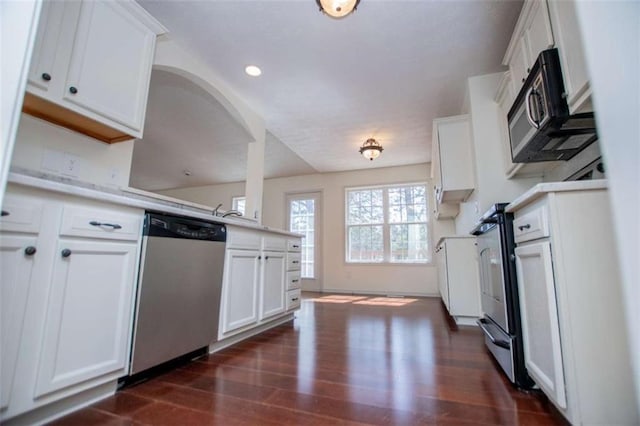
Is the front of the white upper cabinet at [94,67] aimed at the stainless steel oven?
yes

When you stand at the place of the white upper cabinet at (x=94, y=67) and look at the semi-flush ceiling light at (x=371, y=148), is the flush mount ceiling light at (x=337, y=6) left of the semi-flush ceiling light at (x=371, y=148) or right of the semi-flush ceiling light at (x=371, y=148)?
right

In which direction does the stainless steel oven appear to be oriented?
to the viewer's left

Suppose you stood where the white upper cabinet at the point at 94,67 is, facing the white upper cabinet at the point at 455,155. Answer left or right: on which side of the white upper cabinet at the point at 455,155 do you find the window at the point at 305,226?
left

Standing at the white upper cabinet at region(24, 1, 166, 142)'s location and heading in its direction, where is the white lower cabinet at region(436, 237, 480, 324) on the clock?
The white lower cabinet is roughly at 11 o'clock from the white upper cabinet.

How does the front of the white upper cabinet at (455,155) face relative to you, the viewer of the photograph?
facing to the left of the viewer

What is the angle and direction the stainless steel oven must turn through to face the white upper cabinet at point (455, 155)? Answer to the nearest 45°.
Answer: approximately 90° to its right
